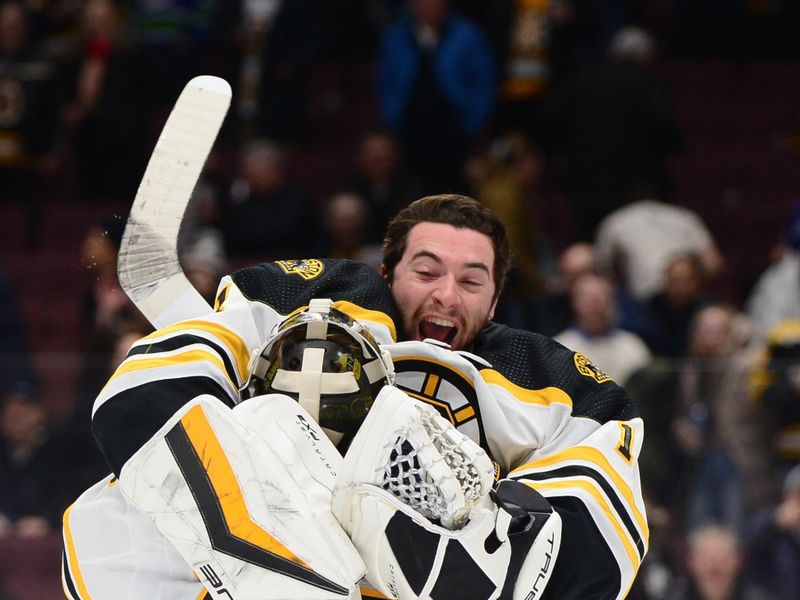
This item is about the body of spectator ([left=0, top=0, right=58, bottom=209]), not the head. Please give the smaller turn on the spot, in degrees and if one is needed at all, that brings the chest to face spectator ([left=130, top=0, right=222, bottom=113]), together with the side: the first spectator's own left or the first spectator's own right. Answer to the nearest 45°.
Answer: approximately 135° to the first spectator's own left

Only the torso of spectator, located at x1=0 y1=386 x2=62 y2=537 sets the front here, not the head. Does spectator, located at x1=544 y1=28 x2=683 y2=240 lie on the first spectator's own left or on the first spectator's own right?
on the first spectator's own left

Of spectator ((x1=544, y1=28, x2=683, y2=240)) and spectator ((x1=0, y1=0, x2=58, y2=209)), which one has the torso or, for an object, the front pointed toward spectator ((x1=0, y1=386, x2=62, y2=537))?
spectator ((x1=0, y1=0, x2=58, y2=209))

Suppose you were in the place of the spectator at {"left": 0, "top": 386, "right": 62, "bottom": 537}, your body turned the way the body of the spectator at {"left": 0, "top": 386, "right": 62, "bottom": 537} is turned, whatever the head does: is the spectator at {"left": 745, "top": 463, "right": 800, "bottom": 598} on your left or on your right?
on your left

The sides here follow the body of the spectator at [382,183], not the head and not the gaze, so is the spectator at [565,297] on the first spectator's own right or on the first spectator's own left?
on the first spectator's own left

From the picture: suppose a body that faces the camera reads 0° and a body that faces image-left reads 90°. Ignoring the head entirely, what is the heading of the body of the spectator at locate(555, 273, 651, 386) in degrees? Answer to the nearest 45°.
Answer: approximately 0°

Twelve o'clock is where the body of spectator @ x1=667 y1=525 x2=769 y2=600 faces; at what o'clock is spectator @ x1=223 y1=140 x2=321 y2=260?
spectator @ x1=223 y1=140 x2=321 y2=260 is roughly at 4 o'clock from spectator @ x1=667 y1=525 x2=769 y2=600.
